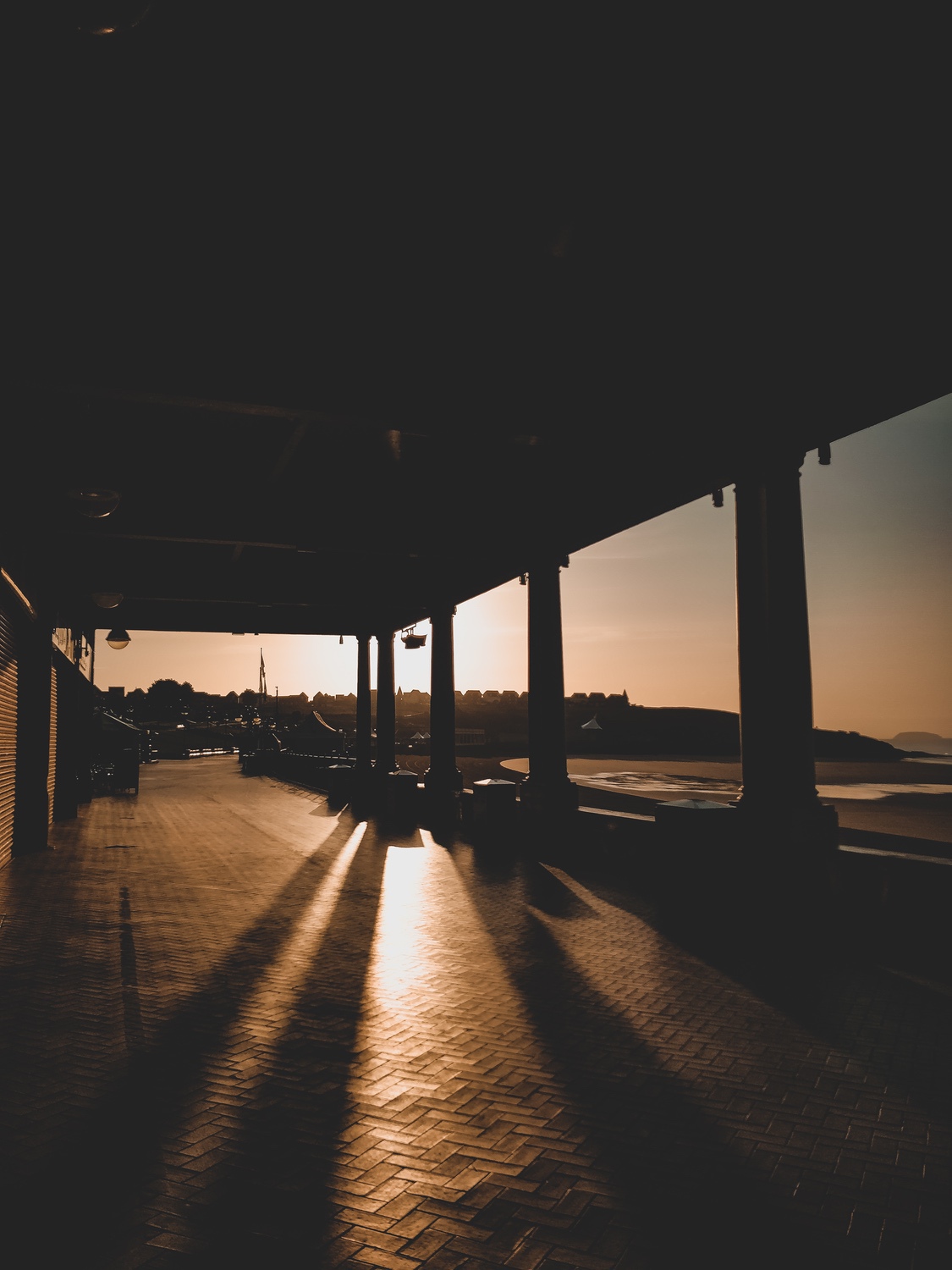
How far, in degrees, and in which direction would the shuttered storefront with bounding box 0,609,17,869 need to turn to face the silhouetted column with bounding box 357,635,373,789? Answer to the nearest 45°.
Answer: approximately 45° to its left

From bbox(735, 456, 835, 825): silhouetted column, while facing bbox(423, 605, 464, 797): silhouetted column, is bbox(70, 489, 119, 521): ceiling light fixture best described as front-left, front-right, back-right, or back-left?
front-left

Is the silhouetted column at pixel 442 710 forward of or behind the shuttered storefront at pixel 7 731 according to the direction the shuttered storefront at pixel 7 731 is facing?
forward

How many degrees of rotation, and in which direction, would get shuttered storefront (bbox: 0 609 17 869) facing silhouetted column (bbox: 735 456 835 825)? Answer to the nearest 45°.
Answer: approximately 45° to its right

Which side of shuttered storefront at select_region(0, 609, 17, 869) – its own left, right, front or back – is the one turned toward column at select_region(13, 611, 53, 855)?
left

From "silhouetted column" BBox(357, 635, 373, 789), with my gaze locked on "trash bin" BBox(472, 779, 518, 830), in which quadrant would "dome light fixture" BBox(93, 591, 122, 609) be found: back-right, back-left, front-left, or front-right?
front-right

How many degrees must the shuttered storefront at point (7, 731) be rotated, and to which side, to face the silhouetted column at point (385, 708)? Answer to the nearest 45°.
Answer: approximately 45° to its left

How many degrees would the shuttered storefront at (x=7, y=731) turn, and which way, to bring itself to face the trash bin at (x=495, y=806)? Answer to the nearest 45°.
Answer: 0° — it already faces it

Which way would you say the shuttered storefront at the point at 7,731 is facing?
to the viewer's right
